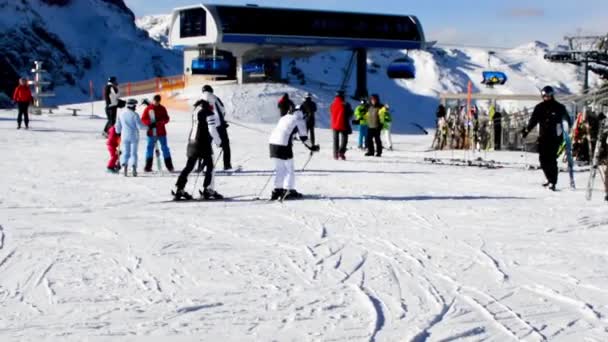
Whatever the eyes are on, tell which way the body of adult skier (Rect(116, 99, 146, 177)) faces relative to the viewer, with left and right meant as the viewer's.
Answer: facing away from the viewer

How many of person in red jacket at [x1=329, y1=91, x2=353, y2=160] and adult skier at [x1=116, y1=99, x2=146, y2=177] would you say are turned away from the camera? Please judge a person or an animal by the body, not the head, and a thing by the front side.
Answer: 2

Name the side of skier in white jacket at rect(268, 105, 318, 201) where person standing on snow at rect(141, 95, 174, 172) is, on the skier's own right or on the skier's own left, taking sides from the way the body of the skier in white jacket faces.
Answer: on the skier's own left

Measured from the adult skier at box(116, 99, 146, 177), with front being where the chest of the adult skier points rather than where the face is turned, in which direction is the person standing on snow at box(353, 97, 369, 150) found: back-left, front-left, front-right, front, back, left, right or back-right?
front-right

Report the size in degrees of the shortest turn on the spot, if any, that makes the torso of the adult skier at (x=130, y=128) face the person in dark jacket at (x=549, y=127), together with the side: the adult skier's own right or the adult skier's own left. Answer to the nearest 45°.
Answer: approximately 135° to the adult skier's own right

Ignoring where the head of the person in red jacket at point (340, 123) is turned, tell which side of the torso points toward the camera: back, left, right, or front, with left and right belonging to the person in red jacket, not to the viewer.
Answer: back
